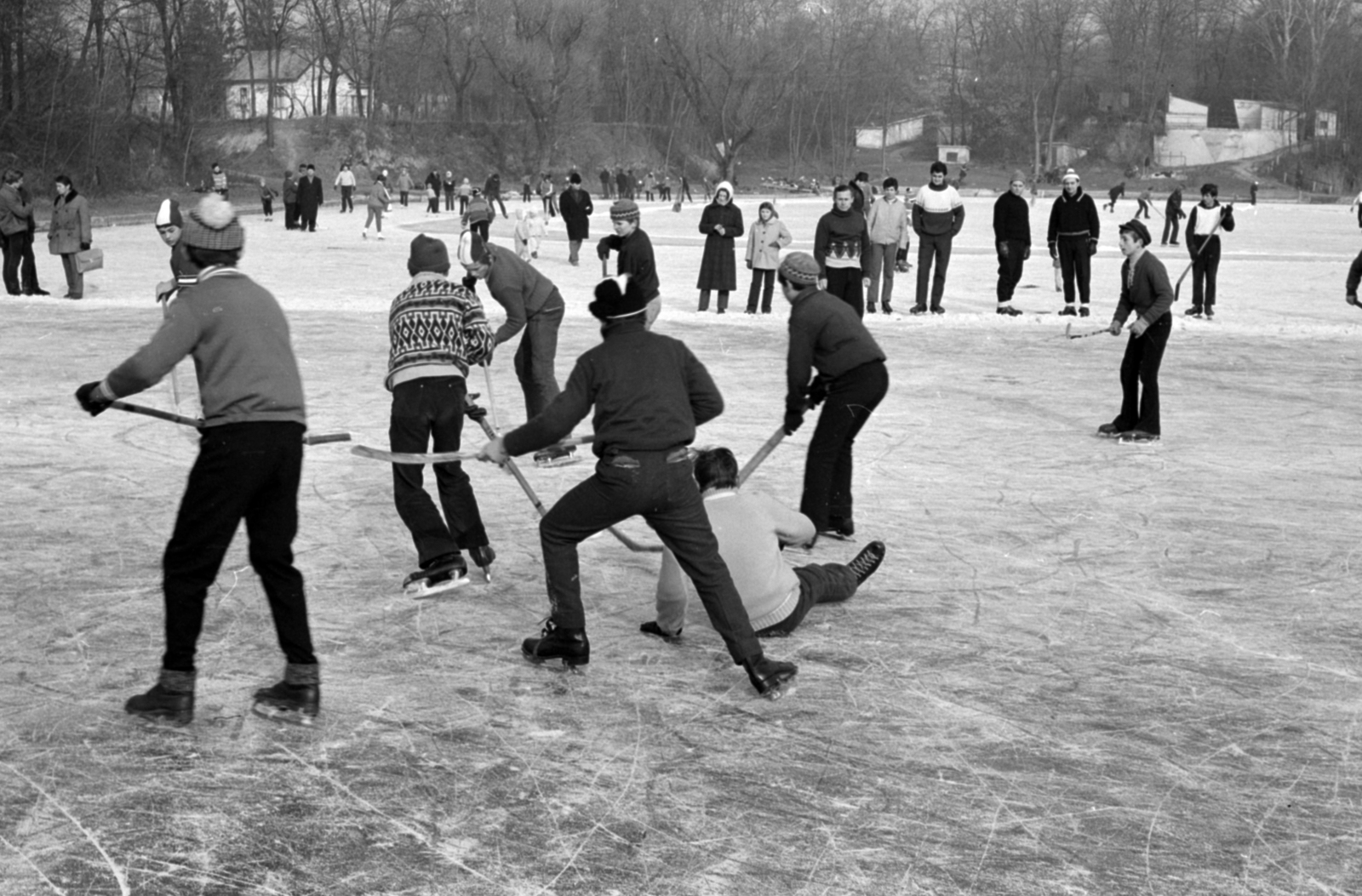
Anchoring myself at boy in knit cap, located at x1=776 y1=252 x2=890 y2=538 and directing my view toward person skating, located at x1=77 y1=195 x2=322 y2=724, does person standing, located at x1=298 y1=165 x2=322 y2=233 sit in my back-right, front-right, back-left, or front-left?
back-right

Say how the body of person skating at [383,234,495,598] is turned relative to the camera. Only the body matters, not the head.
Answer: away from the camera

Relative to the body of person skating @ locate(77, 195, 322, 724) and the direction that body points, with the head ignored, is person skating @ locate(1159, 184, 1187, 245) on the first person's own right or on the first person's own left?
on the first person's own right

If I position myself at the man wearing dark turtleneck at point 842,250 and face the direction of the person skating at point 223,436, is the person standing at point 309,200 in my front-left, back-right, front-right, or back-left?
back-right

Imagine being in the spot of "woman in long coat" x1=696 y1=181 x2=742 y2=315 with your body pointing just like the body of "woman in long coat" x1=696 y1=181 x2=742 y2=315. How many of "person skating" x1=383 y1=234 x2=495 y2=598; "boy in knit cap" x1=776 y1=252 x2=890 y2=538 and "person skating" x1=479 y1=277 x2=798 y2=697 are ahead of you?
3

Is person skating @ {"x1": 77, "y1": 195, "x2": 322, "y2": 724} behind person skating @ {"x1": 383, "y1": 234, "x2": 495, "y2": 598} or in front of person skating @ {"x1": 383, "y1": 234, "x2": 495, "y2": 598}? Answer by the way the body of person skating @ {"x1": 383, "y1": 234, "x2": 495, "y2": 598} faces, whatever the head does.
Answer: behind

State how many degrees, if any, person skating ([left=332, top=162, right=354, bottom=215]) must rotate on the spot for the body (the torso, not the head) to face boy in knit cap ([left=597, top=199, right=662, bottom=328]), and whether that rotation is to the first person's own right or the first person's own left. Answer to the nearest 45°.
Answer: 0° — they already face them

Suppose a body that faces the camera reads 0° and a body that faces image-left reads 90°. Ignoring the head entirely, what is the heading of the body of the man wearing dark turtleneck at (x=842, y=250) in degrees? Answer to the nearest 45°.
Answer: approximately 0°

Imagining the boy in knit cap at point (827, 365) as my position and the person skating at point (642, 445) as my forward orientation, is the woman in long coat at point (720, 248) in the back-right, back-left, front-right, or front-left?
back-right

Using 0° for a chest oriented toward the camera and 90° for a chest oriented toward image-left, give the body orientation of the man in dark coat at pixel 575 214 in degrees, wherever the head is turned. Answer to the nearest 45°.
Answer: approximately 0°

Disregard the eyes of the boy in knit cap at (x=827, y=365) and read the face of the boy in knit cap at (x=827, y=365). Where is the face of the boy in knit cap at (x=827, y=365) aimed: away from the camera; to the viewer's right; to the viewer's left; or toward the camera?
to the viewer's left
